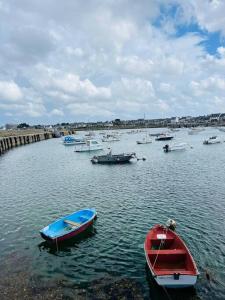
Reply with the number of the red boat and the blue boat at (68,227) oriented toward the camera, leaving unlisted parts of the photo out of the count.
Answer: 0

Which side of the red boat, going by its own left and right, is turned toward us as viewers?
back

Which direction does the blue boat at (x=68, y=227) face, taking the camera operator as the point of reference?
facing away from the viewer and to the right of the viewer

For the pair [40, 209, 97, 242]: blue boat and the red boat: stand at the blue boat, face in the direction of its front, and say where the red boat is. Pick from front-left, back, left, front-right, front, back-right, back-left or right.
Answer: right

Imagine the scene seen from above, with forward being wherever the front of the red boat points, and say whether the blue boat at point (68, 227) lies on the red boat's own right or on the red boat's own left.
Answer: on the red boat's own left
